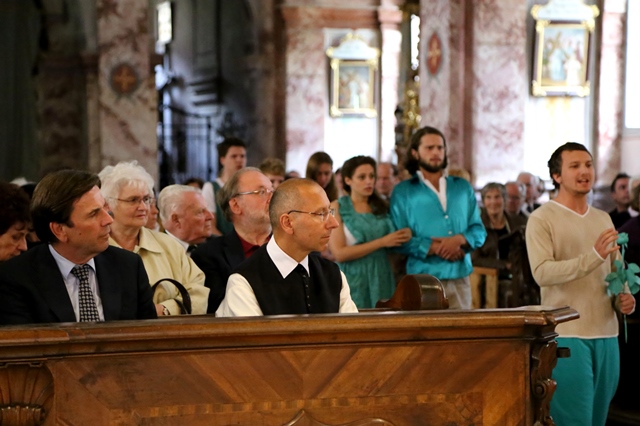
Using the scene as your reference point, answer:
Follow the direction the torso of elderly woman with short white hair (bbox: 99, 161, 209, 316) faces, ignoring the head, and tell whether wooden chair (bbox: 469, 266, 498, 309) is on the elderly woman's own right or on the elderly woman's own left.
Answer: on the elderly woman's own left

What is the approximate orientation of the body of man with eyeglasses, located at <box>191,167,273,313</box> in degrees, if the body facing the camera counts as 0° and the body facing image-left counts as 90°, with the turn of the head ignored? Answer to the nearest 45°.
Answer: approximately 315°

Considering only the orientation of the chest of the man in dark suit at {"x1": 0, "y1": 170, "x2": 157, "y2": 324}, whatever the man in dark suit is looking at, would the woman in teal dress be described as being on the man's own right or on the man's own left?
on the man's own left

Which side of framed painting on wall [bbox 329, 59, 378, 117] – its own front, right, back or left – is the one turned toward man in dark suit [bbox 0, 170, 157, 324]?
front

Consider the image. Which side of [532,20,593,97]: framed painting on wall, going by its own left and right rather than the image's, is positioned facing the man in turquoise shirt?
front

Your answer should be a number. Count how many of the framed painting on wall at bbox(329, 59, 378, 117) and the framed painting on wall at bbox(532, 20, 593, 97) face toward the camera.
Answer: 2

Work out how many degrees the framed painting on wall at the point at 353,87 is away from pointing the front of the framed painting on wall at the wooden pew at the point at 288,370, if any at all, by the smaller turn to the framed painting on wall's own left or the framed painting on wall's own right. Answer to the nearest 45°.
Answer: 0° — it already faces it

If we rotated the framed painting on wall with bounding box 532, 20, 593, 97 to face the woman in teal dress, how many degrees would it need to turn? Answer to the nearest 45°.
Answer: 0° — it already faces them

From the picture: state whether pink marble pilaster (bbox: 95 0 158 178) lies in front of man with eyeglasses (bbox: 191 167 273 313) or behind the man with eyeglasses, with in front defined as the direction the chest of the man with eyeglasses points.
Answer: behind

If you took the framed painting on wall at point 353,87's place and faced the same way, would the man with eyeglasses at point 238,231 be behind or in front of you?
in front

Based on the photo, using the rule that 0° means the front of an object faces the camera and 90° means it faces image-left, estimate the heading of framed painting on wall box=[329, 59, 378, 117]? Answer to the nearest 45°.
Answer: approximately 0°
